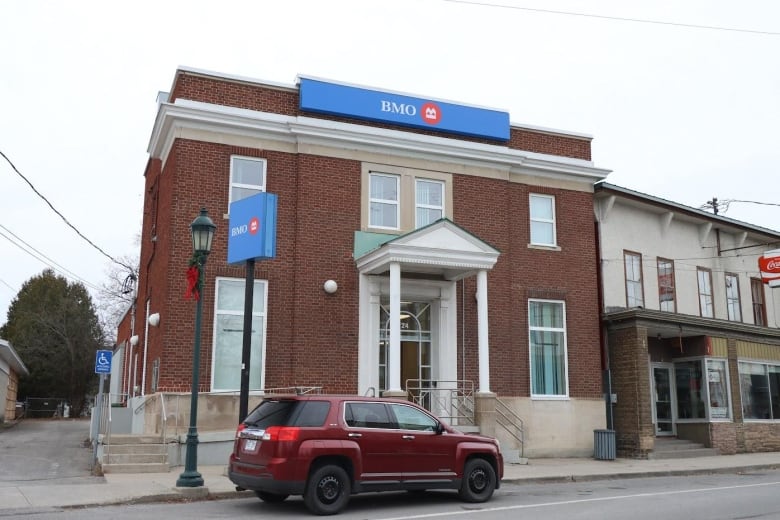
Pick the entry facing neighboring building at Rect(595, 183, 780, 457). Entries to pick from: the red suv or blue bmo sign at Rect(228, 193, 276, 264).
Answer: the red suv

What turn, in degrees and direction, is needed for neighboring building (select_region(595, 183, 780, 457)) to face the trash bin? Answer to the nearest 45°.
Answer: approximately 90° to its right

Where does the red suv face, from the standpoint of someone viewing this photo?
facing away from the viewer and to the right of the viewer

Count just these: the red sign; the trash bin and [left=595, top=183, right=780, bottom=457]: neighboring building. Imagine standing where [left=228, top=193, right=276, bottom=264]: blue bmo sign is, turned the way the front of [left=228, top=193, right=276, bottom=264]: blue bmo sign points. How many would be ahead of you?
0

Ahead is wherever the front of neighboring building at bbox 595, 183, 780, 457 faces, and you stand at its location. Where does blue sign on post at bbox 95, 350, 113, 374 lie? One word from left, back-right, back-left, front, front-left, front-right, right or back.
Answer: right

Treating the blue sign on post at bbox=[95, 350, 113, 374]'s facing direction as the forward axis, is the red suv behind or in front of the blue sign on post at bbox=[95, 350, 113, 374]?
in front

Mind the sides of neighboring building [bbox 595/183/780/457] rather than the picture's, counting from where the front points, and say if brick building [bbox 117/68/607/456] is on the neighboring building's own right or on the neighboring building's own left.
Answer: on the neighboring building's own right

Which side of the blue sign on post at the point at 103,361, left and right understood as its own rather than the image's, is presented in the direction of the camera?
front

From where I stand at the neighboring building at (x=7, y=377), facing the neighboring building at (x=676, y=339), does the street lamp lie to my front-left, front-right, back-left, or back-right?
front-right

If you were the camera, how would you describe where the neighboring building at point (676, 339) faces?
facing the viewer and to the right of the viewer

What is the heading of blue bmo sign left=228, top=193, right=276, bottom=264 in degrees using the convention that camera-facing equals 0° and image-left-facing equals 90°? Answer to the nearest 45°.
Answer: approximately 45°

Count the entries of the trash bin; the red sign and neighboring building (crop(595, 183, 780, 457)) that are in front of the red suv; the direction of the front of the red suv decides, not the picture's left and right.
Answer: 3

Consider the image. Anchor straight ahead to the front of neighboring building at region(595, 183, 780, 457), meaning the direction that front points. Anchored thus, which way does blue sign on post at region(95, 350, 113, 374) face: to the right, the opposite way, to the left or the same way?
the same way

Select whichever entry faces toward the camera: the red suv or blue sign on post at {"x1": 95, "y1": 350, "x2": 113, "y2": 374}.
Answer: the blue sign on post

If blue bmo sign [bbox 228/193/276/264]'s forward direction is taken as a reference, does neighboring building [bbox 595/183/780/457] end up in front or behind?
behind

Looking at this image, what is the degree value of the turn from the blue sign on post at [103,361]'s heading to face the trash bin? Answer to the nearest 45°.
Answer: approximately 90° to its left

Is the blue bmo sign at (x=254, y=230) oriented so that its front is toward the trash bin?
no

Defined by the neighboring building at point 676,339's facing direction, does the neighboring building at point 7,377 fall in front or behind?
behind
